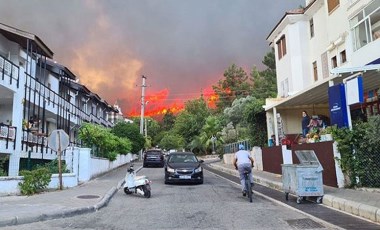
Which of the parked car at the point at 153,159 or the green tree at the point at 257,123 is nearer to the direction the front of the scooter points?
the parked car

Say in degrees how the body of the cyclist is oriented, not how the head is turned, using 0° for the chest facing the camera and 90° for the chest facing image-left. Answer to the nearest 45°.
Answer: approximately 180°

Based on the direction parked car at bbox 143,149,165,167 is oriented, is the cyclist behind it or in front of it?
in front

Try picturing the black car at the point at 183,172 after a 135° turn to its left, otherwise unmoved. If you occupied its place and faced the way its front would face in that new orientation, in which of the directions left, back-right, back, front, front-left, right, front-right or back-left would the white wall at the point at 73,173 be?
back-left

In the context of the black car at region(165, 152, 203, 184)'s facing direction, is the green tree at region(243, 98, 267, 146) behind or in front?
behind

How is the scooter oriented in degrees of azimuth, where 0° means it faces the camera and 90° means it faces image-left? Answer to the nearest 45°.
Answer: approximately 135°

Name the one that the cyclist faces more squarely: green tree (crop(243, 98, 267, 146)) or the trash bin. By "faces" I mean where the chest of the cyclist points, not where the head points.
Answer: the green tree

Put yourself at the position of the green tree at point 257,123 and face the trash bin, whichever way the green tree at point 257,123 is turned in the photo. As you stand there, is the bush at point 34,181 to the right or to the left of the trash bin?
right

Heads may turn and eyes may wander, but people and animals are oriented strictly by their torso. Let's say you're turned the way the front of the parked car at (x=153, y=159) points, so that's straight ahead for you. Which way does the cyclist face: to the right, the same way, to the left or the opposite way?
the opposite way
